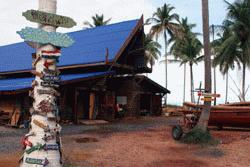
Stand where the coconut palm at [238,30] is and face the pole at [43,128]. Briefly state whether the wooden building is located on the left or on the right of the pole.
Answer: right
